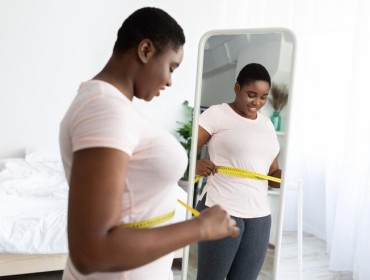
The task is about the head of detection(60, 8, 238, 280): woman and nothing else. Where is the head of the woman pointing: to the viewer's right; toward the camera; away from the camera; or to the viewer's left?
to the viewer's right

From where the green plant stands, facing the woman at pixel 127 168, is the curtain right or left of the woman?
left

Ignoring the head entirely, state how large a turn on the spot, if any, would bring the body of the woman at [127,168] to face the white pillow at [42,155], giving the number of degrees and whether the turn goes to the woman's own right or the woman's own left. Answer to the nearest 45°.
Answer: approximately 90° to the woman's own left

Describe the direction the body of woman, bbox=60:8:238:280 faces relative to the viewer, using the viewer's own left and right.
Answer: facing to the right of the viewer

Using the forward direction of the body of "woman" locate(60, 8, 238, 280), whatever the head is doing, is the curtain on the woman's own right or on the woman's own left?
on the woman's own left

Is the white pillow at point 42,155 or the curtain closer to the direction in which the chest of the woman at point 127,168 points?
the curtain

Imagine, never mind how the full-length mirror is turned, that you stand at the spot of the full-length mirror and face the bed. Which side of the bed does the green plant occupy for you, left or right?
right

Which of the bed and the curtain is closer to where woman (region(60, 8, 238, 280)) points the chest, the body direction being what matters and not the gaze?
the curtain
